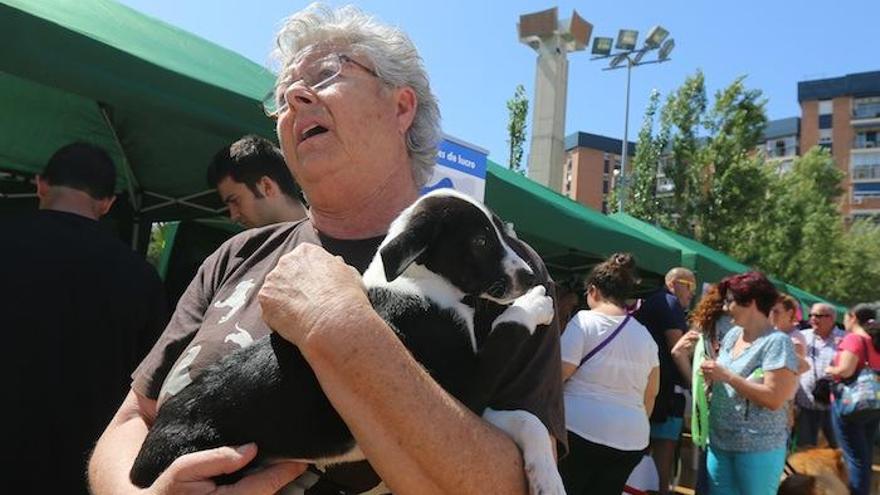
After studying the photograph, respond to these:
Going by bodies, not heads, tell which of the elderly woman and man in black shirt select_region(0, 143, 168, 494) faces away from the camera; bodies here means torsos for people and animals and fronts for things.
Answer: the man in black shirt

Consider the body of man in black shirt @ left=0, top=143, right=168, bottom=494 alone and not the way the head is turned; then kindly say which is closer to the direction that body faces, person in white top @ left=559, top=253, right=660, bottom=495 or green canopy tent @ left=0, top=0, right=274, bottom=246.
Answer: the green canopy tent

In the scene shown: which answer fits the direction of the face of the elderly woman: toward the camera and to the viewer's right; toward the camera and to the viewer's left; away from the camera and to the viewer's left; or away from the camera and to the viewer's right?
toward the camera and to the viewer's left

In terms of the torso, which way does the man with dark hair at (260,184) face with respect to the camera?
to the viewer's left

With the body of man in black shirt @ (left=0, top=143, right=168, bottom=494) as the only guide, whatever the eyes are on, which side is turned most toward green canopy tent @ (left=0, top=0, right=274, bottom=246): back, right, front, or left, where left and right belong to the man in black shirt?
front

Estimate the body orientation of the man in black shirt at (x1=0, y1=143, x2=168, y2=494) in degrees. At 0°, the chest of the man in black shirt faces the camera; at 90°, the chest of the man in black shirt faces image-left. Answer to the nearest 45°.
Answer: approximately 180°

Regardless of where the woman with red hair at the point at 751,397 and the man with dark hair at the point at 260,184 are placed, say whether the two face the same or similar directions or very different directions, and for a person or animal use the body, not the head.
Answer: same or similar directions

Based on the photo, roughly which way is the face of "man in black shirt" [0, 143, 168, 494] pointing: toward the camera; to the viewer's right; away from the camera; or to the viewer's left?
away from the camera

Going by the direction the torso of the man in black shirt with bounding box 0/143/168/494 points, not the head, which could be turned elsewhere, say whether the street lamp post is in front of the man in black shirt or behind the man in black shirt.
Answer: in front

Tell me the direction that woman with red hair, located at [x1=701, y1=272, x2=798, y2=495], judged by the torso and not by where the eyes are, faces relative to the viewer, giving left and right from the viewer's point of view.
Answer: facing the viewer and to the left of the viewer
